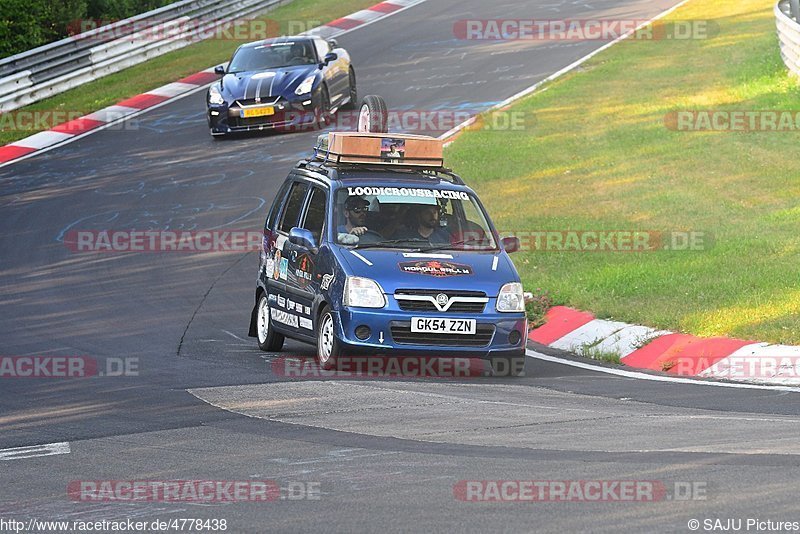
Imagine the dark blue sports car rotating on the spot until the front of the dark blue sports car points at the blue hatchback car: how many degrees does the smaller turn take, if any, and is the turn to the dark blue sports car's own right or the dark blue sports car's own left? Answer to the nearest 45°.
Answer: approximately 45° to the dark blue sports car's own left

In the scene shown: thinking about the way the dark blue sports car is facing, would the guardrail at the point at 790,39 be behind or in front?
behind

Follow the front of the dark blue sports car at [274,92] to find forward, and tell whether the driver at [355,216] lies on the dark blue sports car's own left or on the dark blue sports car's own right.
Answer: on the dark blue sports car's own left

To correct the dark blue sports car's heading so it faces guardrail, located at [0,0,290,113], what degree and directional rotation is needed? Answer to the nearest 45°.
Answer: approximately 90° to its right

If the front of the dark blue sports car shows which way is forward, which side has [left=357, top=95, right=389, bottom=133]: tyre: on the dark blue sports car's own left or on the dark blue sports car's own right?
on the dark blue sports car's own left

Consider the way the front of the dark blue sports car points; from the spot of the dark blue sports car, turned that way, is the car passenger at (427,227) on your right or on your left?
on your left

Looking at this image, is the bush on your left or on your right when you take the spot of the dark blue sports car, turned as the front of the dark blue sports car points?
on your right

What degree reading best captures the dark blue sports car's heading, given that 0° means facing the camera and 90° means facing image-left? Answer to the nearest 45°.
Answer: approximately 45°

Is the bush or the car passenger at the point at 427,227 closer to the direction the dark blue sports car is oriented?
the car passenger
